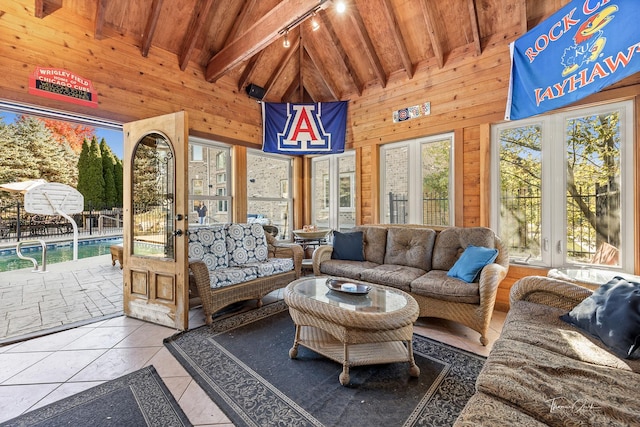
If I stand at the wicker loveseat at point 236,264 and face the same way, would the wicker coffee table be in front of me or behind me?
in front

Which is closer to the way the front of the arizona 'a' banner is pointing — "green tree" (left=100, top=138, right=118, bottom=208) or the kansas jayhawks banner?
the kansas jayhawks banner

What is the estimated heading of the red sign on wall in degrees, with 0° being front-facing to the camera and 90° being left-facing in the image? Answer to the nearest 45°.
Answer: approximately 315°

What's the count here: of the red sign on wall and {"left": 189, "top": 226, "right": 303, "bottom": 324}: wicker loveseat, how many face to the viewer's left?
0

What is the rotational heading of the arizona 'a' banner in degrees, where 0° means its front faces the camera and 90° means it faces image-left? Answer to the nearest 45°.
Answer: approximately 0°

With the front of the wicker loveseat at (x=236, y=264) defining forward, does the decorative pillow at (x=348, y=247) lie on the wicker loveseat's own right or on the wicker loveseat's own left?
on the wicker loveseat's own left

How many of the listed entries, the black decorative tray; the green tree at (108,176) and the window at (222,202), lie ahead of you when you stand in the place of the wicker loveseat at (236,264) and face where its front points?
1

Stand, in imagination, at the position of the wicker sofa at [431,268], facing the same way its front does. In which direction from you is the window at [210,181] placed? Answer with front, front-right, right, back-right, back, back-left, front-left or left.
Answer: front-right

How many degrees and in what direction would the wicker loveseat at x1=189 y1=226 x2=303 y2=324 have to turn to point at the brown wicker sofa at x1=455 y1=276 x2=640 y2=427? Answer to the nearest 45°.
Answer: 0° — it already faces it

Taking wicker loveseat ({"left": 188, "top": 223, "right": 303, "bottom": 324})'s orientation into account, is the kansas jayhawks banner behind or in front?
in front

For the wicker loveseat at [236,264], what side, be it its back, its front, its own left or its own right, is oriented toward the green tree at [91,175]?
back

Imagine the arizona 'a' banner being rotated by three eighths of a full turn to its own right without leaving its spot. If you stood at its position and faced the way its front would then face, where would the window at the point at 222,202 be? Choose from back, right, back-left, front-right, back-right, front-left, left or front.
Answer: front-left

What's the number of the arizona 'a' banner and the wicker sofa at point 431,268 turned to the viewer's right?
0

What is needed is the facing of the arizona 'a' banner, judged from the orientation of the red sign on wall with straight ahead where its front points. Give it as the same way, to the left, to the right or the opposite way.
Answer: to the right

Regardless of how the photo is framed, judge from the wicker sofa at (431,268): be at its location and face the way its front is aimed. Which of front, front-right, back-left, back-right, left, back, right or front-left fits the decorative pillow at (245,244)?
front-right
